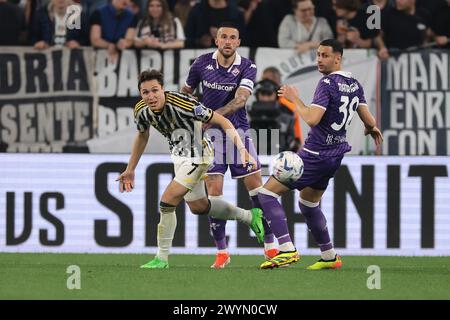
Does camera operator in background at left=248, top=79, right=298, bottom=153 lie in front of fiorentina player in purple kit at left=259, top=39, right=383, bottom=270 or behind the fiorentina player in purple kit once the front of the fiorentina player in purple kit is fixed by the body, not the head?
in front

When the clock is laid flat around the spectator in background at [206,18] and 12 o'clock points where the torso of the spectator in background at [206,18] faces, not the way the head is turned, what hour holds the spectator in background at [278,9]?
the spectator in background at [278,9] is roughly at 9 o'clock from the spectator in background at [206,18].

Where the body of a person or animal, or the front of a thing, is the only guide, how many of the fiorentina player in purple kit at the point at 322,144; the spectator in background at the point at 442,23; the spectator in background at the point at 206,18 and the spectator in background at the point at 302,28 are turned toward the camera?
3

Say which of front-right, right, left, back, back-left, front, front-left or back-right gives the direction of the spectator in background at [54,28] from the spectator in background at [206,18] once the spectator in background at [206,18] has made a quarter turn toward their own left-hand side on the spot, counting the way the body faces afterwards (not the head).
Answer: back

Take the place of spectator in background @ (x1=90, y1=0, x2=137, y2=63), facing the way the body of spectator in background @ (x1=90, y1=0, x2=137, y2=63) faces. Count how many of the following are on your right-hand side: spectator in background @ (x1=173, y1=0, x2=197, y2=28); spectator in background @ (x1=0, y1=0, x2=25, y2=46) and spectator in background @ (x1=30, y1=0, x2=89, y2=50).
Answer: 2

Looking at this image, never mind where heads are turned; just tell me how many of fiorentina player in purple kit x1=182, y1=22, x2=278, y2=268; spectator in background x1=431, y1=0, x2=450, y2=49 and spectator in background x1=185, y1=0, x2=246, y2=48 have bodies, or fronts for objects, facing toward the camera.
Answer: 3

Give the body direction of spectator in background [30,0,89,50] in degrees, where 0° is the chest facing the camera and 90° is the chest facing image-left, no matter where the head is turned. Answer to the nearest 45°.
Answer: approximately 0°

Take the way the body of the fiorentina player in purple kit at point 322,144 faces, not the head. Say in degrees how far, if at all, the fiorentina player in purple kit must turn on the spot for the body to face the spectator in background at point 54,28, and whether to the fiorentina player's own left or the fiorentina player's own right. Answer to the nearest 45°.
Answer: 0° — they already face them

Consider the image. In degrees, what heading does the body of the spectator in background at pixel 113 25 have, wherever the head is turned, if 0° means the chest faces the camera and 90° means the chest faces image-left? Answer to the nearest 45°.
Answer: approximately 0°

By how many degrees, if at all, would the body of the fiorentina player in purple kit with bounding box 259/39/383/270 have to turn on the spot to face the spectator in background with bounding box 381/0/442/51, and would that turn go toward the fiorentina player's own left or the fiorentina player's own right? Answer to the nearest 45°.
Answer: approximately 45° to the fiorentina player's own right
